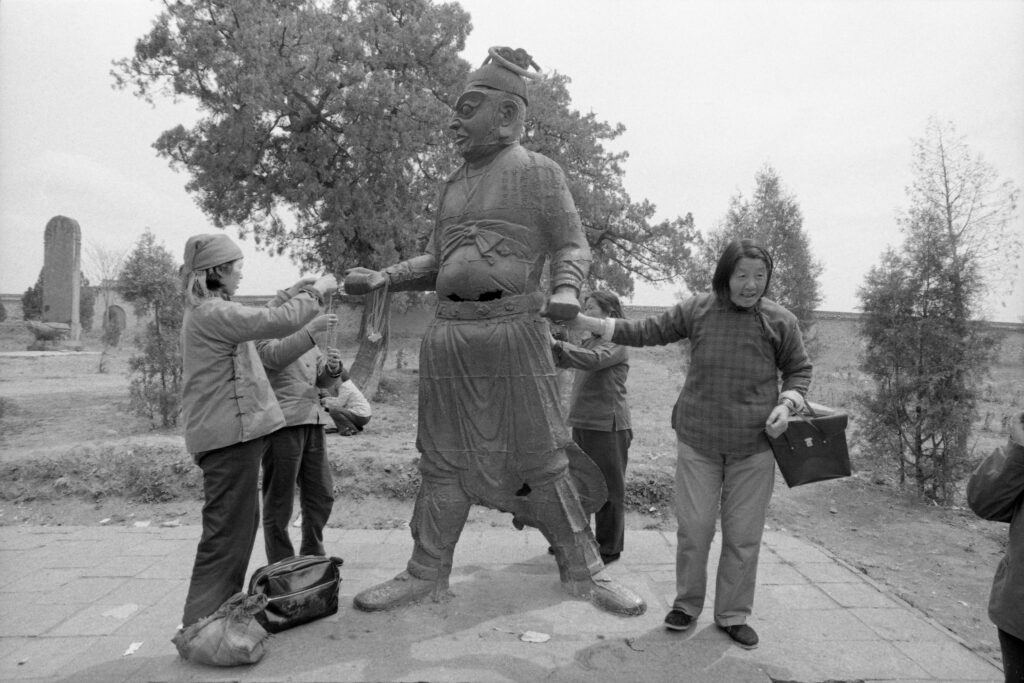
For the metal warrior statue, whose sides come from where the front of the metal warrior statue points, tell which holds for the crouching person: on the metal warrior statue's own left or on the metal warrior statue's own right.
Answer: on the metal warrior statue's own right

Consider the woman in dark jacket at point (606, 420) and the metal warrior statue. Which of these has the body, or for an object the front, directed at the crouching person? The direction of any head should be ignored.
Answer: the woman in dark jacket

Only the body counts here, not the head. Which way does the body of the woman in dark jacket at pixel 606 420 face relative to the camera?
to the viewer's left

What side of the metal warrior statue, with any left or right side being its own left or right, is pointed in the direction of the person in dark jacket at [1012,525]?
left

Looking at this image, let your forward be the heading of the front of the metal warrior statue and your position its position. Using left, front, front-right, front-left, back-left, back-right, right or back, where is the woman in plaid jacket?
back-left

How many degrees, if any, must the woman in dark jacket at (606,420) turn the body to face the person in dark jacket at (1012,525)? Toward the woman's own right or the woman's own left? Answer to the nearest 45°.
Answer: approximately 135° to the woman's own left

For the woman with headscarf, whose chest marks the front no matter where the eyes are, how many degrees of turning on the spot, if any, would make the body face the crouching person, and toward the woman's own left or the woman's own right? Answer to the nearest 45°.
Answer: approximately 45° to the woman's own left

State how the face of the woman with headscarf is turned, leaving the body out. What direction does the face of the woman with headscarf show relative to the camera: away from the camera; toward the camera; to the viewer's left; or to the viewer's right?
to the viewer's right

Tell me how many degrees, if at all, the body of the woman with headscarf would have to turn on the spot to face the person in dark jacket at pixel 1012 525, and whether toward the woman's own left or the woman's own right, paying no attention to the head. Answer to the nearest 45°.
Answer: approximately 45° to the woman's own right

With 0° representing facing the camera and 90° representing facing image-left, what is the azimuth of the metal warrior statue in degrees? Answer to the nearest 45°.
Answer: approximately 45°

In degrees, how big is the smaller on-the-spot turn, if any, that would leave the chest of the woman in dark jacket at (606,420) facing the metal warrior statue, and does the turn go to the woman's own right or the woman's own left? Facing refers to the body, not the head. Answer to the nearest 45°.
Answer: approximately 45° to the woman's own left

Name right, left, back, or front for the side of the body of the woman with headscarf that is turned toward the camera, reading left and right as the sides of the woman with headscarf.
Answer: right

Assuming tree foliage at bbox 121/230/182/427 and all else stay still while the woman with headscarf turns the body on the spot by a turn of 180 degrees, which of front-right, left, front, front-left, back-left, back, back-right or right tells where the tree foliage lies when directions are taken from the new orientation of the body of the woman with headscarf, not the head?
right
